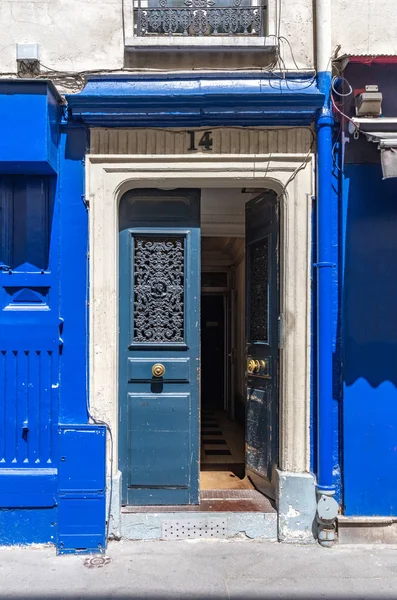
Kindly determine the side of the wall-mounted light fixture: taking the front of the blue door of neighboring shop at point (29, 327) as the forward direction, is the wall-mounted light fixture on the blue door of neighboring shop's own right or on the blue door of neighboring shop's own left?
on the blue door of neighboring shop's own left

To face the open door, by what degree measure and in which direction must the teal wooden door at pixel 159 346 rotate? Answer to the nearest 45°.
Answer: approximately 90° to its left

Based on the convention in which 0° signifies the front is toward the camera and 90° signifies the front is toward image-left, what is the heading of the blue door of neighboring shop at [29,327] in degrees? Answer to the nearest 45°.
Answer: approximately 0°

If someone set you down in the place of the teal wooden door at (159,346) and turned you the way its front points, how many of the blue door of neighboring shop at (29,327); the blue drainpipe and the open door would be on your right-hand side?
1
